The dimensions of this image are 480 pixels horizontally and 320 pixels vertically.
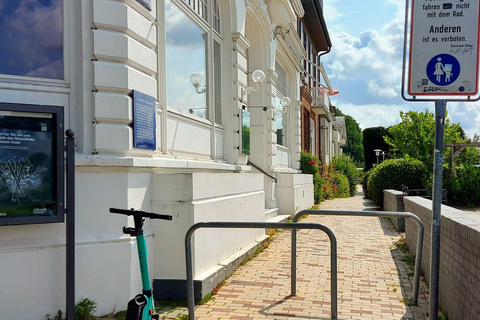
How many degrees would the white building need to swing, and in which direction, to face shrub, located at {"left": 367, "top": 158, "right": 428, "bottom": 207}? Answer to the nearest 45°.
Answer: approximately 90° to its left

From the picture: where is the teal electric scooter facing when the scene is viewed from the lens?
facing away from the viewer and to the right of the viewer

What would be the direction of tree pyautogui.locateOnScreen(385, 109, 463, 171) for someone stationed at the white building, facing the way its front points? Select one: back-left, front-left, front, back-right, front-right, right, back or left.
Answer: left

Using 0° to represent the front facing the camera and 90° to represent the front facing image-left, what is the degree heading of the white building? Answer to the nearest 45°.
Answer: approximately 315°

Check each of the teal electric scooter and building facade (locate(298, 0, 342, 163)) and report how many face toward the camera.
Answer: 0

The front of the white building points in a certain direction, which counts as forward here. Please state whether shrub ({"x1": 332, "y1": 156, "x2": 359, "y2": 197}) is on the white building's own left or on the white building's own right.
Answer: on the white building's own left

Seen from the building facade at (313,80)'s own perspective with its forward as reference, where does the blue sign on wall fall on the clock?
The blue sign on wall is roughly at 3 o'clock from the building facade.

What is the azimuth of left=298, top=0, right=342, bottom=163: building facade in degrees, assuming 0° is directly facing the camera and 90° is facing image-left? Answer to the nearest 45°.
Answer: approximately 270°

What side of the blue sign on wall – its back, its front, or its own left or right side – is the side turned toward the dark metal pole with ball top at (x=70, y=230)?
right

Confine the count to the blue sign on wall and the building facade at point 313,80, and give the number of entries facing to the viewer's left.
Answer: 0

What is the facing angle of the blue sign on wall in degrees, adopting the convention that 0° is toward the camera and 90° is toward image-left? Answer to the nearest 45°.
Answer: approximately 315°

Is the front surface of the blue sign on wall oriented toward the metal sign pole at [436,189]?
yes

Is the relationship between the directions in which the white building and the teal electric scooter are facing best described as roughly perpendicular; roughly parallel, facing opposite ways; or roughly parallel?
roughly perpendicular

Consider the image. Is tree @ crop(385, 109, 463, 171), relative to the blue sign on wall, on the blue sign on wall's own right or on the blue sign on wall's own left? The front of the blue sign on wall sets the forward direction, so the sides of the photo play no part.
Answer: on the blue sign on wall's own left
